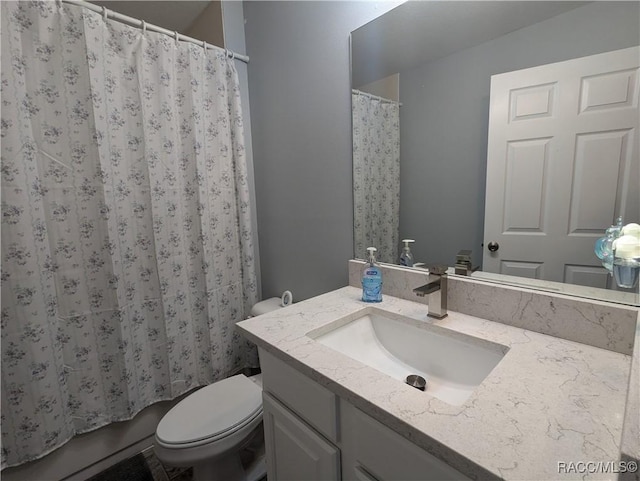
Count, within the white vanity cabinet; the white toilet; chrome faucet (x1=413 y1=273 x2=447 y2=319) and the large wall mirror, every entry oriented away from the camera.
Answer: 0

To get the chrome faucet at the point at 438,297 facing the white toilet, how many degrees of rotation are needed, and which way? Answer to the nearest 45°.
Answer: approximately 45° to its right

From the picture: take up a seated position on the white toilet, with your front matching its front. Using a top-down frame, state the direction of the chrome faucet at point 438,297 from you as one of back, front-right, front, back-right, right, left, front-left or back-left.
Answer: left

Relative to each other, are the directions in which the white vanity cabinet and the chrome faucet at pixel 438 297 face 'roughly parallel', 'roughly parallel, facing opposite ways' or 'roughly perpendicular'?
roughly parallel

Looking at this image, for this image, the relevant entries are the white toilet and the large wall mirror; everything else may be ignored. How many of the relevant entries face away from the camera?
0

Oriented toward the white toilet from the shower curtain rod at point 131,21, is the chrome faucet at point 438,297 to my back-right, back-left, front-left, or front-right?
front-left

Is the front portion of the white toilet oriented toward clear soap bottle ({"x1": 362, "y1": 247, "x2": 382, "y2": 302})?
no

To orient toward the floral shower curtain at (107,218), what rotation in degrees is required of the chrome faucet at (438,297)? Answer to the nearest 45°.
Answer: approximately 45° to its right

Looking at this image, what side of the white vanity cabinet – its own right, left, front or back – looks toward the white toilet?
right

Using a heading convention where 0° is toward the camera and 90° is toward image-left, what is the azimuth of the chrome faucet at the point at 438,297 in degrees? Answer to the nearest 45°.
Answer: approximately 45°

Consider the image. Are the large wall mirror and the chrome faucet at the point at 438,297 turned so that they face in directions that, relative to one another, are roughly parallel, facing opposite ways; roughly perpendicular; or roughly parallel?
roughly parallel

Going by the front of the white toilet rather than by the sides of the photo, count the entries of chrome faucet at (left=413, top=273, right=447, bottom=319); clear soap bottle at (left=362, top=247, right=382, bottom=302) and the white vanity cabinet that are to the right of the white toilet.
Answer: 0

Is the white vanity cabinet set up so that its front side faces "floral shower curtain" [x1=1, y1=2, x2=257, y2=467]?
no

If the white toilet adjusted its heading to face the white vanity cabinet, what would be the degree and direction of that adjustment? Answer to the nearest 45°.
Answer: approximately 90° to its left

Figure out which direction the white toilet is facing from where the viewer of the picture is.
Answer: facing the viewer and to the left of the viewer
